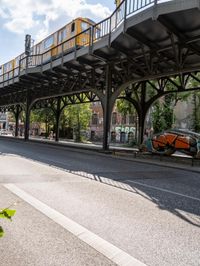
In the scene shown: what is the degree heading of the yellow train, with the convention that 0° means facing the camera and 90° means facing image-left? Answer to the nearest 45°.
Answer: approximately 315°

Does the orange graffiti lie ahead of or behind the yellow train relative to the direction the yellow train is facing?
ahead
